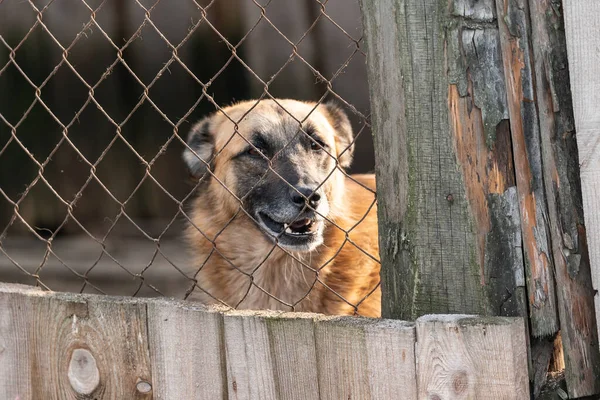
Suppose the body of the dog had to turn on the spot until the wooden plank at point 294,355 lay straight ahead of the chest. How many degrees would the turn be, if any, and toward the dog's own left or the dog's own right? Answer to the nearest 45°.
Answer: approximately 45° to the dog's own left

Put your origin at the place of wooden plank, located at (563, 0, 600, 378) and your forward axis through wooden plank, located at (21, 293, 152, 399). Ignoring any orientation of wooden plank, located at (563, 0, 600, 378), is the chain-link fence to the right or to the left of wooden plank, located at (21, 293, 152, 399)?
right

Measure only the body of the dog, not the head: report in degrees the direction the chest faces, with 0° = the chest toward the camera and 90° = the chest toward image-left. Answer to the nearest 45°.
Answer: approximately 45°

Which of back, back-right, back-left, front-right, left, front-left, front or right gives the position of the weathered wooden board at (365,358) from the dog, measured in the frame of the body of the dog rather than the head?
front-left

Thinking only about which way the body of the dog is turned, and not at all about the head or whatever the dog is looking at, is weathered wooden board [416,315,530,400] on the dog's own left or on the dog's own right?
on the dog's own left

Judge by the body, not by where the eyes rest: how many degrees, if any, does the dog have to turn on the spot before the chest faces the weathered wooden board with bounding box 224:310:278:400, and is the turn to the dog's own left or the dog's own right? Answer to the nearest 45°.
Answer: approximately 45° to the dog's own left
